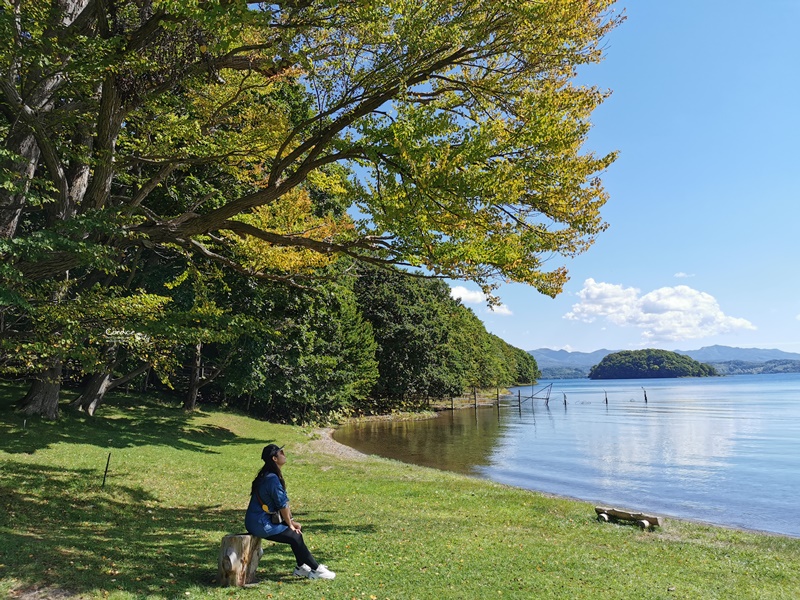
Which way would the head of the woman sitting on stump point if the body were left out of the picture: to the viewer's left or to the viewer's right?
to the viewer's right

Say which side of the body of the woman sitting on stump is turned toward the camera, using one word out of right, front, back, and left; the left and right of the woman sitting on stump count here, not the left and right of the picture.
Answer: right

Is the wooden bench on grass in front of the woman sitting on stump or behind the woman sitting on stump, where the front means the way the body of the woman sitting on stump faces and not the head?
in front
